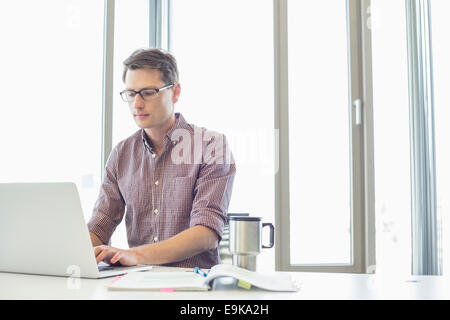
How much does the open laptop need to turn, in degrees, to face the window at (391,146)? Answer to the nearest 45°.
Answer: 0° — it already faces it

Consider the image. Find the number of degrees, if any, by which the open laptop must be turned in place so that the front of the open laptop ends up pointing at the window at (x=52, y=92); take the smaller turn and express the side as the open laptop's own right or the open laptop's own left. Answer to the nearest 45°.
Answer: approximately 45° to the open laptop's own left

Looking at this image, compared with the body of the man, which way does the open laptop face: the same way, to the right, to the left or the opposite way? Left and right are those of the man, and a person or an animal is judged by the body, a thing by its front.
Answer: the opposite way

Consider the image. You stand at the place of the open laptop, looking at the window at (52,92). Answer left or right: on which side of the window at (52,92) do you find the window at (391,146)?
right

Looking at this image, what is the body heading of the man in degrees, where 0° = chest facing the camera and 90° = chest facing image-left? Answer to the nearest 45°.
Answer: approximately 45°

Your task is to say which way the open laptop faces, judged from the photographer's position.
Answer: facing away from the viewer and to the right of the viewer

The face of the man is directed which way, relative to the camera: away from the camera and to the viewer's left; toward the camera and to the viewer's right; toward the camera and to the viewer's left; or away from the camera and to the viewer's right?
toward the camera and to the viewer's left
